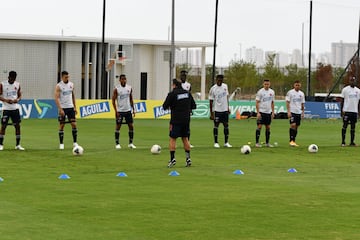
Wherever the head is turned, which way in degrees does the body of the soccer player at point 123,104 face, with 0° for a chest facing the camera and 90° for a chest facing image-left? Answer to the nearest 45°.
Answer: approximately 0°

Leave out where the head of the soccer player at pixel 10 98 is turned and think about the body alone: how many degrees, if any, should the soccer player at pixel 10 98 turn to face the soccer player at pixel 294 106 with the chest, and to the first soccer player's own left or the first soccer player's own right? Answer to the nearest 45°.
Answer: approximately 90° to the first soccer player's own left

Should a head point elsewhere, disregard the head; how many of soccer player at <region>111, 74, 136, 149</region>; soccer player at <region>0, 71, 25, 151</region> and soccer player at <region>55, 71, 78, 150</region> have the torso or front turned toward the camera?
3

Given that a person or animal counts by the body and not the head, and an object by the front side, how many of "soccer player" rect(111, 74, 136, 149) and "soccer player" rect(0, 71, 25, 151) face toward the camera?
2

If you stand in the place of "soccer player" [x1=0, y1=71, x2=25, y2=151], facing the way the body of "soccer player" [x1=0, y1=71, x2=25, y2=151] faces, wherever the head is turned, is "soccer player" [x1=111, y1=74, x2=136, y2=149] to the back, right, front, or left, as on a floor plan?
left

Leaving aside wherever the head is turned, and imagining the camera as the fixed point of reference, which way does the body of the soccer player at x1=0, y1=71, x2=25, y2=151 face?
toward the camera

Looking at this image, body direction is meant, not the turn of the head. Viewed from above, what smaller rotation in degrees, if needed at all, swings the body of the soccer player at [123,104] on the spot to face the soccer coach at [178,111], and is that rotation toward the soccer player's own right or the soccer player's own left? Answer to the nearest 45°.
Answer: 0° — they already face them

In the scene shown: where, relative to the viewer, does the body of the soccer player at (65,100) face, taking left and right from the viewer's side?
facing the viewer

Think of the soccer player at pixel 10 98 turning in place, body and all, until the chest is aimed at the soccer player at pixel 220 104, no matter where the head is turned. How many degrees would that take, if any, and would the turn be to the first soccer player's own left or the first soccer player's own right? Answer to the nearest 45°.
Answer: approximately 90° to the first soccer player's own left
